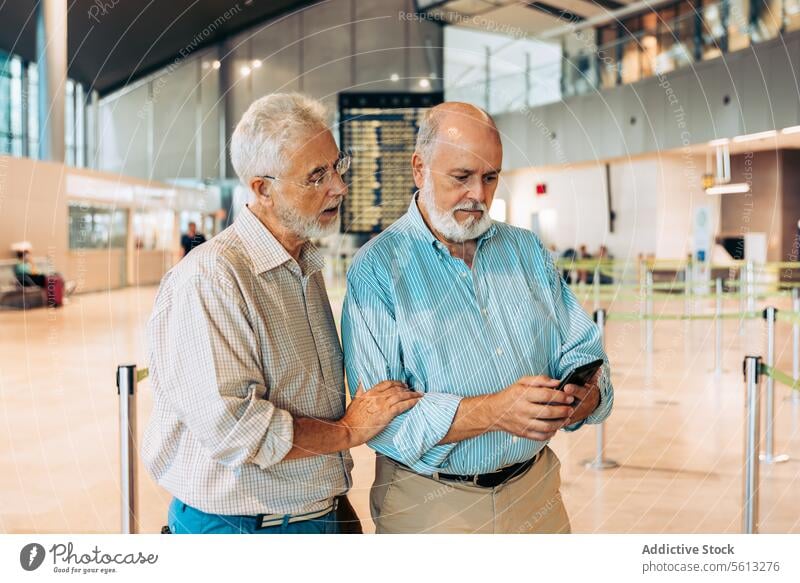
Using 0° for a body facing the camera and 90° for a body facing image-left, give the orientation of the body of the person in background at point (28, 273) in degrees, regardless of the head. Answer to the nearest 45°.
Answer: approximately 270°

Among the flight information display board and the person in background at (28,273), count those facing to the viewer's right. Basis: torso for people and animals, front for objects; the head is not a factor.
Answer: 1

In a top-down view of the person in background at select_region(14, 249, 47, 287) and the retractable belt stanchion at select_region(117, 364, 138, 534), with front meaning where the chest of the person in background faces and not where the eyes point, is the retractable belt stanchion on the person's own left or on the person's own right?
on the person's own right

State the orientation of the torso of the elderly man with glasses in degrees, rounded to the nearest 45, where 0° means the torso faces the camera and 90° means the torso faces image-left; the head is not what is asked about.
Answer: approximately 315°

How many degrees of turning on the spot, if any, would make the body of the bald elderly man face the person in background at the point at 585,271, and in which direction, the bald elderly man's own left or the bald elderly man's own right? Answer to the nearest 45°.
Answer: approximately 135° to the bald elderly man's own left

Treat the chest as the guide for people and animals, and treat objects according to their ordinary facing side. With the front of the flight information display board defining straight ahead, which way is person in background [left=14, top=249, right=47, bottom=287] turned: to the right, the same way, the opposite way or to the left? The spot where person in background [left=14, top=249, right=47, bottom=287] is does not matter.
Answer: to the left

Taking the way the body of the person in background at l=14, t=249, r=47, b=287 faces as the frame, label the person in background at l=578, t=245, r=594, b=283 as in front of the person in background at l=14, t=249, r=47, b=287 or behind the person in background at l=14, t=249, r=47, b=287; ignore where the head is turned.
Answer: in front
